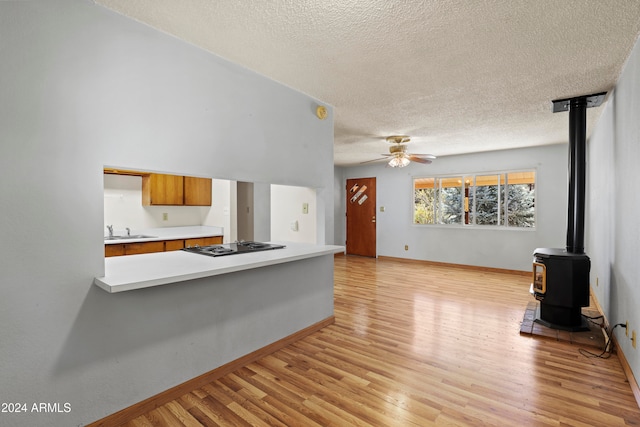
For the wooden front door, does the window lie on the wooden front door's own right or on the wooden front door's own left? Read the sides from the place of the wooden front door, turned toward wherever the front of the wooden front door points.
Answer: on the wooden front door's own left

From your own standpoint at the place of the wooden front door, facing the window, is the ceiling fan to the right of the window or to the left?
right

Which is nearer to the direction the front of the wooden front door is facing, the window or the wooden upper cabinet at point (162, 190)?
the wooden upper cabinet

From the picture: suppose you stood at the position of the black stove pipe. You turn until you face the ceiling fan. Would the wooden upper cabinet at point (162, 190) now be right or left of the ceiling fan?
left

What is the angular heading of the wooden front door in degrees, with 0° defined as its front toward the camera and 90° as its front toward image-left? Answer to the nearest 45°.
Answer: approximately 45°

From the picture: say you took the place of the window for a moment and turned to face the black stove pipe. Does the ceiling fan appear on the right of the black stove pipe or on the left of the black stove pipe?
right

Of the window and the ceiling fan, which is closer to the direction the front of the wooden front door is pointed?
the ceiling fan

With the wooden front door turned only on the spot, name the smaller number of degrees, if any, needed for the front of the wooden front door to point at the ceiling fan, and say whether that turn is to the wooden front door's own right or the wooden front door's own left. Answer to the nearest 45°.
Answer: approximately 45° to the wooden front door's own left

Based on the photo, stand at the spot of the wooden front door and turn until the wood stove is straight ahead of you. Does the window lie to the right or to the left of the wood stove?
left

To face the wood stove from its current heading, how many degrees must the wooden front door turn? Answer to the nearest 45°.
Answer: approximately 90° to its left
